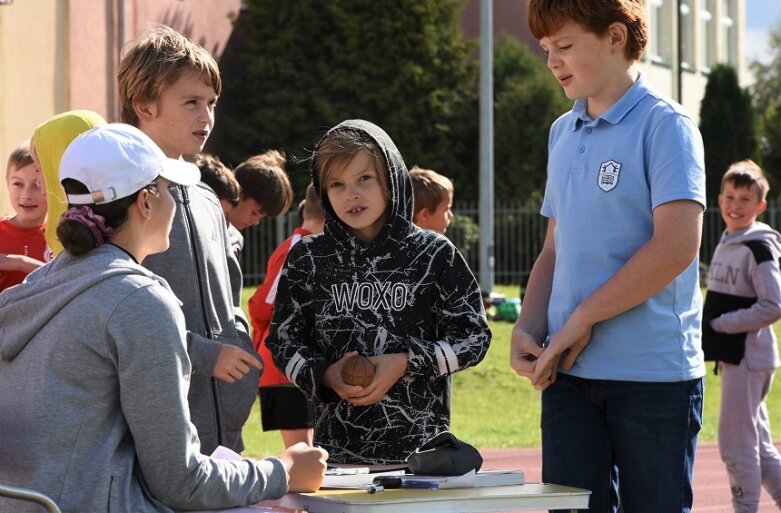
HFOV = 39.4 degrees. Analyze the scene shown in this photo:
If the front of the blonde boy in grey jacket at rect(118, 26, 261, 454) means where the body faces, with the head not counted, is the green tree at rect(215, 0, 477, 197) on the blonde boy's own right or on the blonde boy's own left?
on the blonde boy's own left

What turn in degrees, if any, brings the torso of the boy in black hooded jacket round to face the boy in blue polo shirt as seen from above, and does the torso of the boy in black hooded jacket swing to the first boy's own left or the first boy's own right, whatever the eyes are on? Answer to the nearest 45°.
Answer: approximately 45° to the first boy's own left

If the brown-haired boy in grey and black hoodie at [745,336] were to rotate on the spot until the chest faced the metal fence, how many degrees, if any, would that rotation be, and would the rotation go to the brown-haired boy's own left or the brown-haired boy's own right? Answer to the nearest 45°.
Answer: approximately 135° to the brown-haired boy's own right

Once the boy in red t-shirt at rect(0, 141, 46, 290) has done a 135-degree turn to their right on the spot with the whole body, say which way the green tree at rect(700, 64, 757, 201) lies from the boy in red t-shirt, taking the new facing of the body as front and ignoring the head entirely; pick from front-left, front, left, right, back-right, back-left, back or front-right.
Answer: right

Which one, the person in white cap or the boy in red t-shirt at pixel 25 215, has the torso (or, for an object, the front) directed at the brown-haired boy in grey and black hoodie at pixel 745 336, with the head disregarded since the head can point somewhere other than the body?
the person in white cap

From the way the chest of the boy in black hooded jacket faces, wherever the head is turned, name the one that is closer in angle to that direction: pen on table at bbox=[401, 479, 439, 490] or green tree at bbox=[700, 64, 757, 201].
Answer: the pen on table

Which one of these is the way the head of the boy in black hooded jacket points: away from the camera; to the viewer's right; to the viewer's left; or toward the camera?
toward the camera

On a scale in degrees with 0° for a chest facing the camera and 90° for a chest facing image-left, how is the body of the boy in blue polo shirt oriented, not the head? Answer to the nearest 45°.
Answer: approximately 45°

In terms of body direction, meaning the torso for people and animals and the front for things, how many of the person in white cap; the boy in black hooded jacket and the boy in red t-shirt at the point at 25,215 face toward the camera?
2

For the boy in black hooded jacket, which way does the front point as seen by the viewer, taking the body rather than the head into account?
toward the camera

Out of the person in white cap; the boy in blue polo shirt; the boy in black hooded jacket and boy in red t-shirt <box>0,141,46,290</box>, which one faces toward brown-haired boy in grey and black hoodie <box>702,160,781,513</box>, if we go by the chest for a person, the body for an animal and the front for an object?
the person in white cap

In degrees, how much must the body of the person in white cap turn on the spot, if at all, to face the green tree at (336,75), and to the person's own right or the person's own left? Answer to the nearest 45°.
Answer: approximately 45° to the person's own left

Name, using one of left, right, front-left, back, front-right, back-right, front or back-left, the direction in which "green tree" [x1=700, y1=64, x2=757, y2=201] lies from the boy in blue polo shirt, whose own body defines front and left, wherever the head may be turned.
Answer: back-right

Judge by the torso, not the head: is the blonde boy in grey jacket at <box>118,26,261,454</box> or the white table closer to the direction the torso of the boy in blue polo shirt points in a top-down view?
the white table

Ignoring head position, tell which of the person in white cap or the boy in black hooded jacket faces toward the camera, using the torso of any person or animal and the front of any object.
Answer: the boy in black hooded jacket

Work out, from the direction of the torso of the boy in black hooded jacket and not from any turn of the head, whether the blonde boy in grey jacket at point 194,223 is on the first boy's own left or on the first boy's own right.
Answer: on the first boy's own right

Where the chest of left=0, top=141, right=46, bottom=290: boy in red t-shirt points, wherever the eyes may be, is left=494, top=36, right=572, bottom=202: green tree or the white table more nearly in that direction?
the white table

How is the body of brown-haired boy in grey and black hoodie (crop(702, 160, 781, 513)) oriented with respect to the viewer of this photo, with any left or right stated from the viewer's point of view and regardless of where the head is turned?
facing the viewer and to the left of the viewer

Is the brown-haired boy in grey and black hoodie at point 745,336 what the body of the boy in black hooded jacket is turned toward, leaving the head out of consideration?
no

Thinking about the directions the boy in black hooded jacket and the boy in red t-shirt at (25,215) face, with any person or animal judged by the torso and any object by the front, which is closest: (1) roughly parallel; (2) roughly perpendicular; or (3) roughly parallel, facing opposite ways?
roughly parallel

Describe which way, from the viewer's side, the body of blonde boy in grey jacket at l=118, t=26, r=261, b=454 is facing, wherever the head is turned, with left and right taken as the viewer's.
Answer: facing the viewer and to the right of the viewer

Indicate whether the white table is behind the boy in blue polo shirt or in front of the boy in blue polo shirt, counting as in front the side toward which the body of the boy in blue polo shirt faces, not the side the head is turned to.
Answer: in front

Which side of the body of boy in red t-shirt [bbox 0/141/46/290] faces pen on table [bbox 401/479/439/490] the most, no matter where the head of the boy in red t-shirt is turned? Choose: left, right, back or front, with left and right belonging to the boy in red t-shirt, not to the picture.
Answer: front
